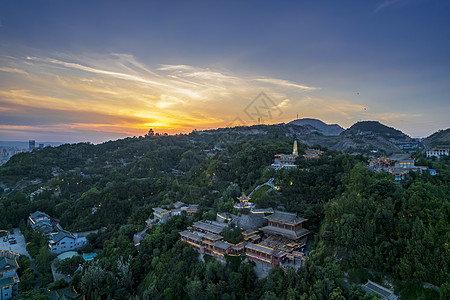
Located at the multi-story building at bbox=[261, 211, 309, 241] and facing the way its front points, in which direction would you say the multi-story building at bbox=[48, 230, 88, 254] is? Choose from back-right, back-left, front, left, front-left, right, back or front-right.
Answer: front-right

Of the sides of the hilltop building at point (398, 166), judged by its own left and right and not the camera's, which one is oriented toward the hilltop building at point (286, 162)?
right

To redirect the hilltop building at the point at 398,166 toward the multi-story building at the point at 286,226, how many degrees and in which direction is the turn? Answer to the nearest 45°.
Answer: approximately 45° to its right

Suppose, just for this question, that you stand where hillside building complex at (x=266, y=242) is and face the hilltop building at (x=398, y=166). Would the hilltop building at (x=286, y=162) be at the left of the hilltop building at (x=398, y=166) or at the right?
left

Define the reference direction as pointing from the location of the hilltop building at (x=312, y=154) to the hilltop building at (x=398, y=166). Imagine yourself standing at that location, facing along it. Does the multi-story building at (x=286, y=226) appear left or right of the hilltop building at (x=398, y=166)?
right

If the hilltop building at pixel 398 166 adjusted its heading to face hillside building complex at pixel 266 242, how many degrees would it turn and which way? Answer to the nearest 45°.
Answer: approximately 45° to its right

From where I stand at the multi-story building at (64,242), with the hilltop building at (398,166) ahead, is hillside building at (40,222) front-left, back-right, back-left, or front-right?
back-left

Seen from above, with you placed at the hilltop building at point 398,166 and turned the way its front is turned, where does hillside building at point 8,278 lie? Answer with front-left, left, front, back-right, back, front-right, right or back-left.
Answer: front-right

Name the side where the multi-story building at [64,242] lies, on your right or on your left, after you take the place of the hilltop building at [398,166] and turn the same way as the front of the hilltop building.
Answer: on your right

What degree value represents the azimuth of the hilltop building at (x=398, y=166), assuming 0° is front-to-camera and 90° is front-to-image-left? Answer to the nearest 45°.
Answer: approximately 0°

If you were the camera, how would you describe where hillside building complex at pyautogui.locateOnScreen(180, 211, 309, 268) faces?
facing the viewer and to the left of the viewer
